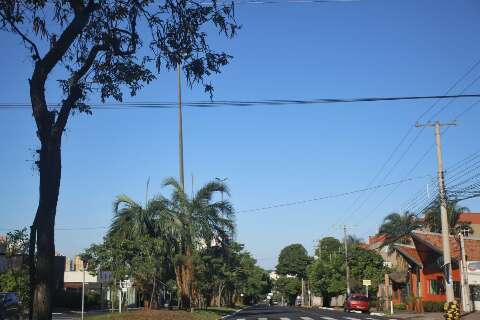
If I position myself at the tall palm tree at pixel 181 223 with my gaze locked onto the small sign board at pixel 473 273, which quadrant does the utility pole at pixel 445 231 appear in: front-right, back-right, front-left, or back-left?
front-right

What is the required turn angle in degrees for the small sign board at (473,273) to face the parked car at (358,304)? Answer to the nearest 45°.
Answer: approximately 135° to its right

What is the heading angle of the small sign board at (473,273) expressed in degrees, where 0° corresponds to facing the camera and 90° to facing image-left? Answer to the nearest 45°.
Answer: approximately 0°

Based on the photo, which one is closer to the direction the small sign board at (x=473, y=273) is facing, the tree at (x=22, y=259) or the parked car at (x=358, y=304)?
the tree

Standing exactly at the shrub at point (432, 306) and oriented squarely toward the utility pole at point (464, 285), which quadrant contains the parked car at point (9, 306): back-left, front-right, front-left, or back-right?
front-right

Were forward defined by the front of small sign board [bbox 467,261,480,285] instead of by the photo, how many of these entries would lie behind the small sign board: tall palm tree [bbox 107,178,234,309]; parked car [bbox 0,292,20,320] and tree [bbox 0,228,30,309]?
0

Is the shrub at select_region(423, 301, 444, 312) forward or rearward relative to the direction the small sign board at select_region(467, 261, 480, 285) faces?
rearward

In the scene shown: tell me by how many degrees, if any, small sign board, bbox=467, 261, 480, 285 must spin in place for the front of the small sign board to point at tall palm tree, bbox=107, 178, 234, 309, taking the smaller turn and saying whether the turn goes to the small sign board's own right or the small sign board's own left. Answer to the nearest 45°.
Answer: approximately 45° to the small sign board's own right

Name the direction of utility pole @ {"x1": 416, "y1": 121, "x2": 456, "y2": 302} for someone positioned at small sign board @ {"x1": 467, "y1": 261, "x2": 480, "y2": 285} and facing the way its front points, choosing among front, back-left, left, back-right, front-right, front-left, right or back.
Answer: front

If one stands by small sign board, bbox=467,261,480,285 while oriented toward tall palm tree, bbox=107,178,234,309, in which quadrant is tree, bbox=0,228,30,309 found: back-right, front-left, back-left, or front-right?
front-left
